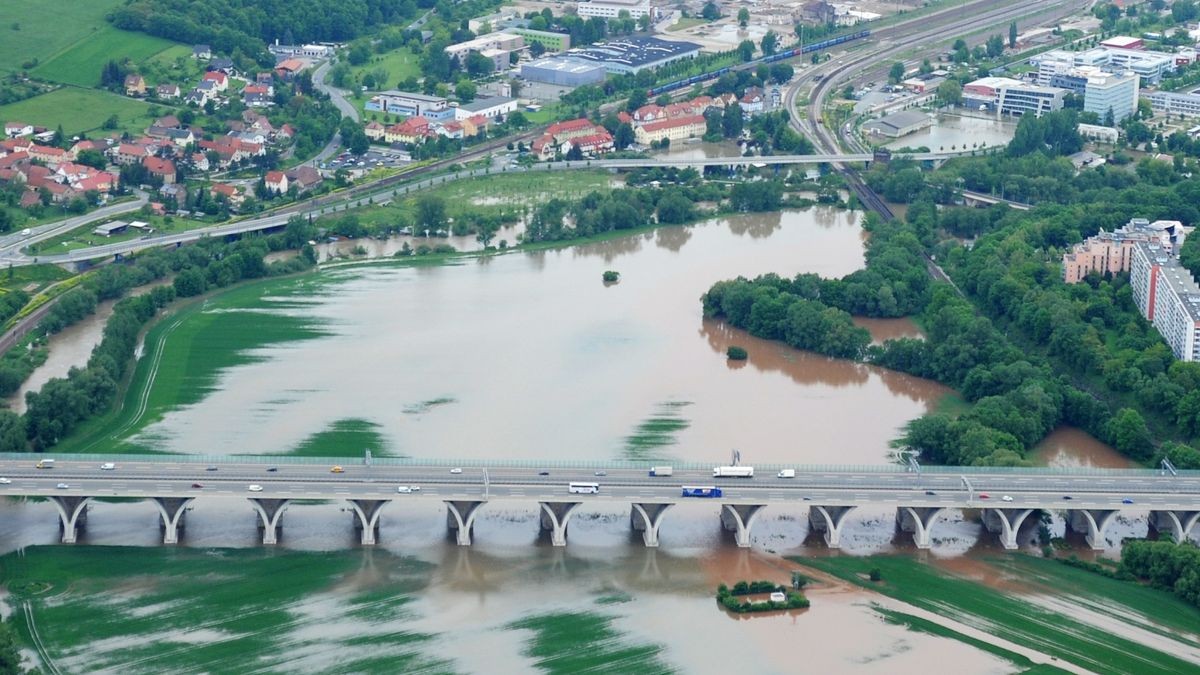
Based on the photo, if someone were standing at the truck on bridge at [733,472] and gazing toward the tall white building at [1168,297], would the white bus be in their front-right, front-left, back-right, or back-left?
back-left

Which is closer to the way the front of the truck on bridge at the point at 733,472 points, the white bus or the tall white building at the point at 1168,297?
the white bus

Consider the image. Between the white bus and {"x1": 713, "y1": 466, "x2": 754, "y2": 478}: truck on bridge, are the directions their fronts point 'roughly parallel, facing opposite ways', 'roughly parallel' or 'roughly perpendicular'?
roughly parallel, facing opposite ways

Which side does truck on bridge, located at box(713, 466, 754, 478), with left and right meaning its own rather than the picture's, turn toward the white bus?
front

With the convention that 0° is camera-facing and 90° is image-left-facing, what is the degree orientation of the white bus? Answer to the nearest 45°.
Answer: approximately 270°

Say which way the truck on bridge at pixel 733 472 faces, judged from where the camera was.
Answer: facing to the left of the viewer

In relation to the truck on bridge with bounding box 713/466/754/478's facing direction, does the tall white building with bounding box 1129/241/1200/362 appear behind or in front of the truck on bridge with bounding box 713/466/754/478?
behind

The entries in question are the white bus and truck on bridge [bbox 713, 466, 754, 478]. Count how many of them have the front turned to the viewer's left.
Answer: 1

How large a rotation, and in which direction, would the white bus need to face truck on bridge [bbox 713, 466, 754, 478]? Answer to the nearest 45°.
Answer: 0° — it already faces it
